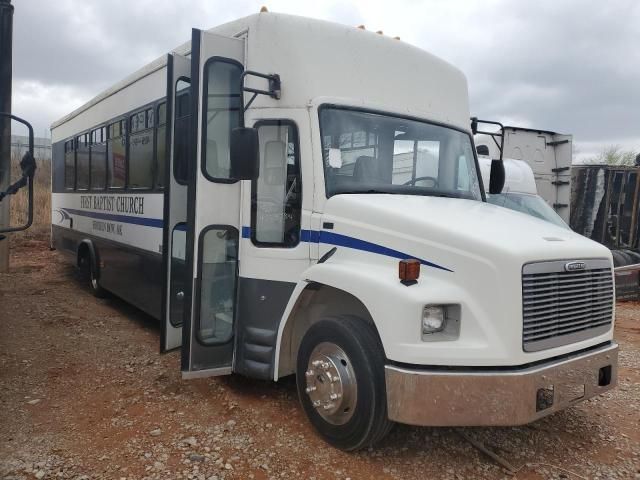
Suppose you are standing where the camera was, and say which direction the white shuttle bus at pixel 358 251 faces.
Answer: facing the viewer and to the right of the viewer
